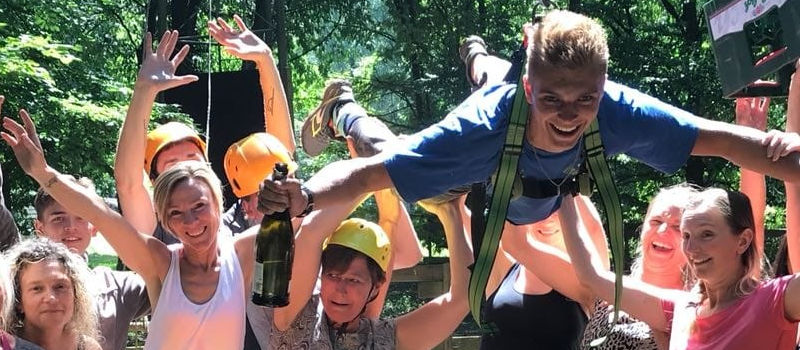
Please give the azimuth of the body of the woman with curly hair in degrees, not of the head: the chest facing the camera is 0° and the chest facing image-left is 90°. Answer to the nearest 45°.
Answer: approximately 0°

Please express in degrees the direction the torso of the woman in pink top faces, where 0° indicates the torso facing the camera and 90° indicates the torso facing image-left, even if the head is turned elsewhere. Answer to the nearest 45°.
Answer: approximately 45°

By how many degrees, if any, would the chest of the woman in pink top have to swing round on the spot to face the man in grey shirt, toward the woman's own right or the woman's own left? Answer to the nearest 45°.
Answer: approximately 45° to the woman's own right

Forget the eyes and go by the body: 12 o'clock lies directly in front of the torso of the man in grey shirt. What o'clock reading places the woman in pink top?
The woman in pink top is roughly at 10 o'clock from the man in grey shirt.

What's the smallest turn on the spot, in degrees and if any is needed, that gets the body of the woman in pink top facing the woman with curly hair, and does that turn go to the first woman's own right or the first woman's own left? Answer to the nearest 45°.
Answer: approximately 45° to the first woman's own right

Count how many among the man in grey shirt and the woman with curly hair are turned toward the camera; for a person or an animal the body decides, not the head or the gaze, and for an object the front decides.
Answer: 2
